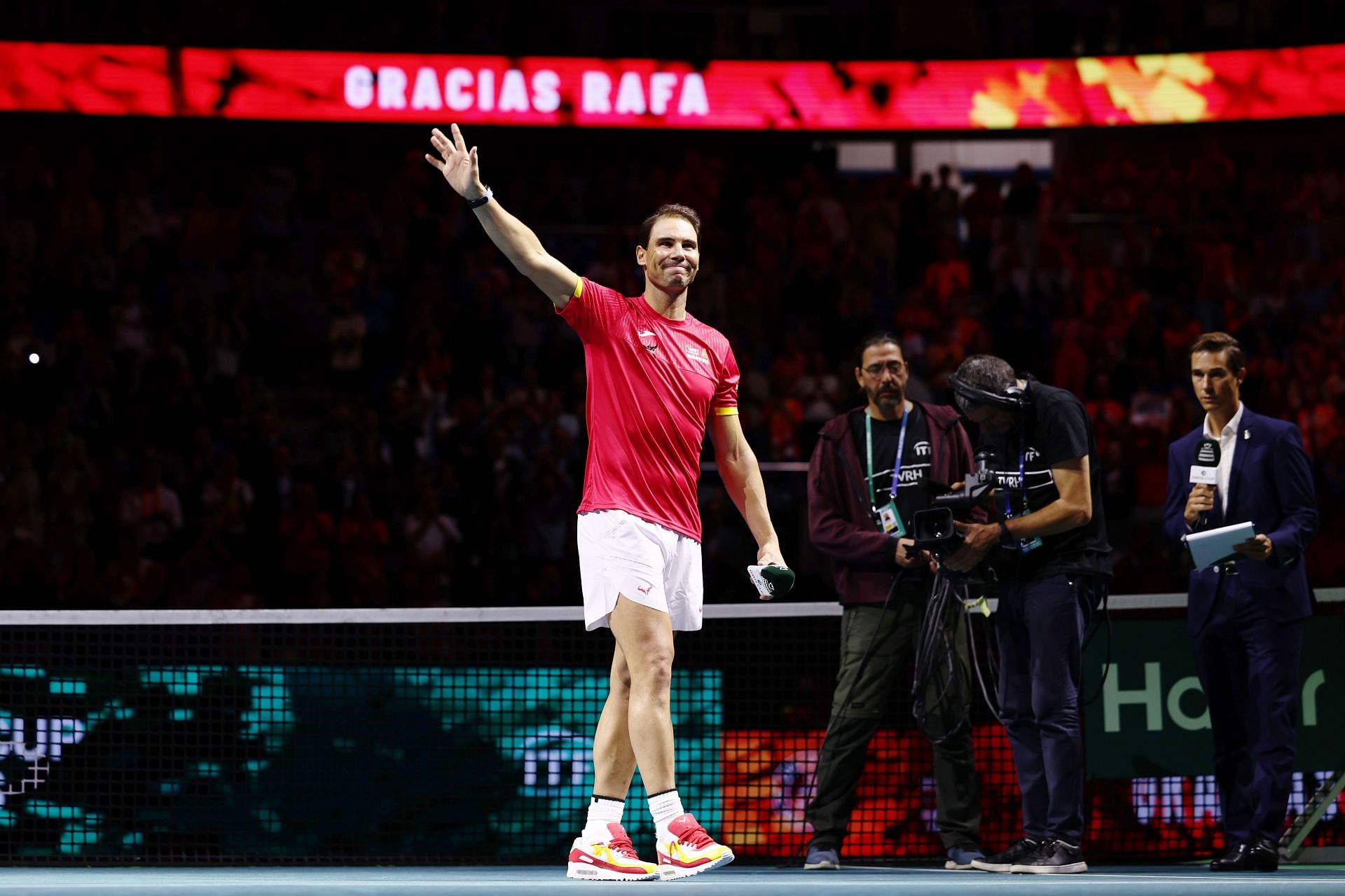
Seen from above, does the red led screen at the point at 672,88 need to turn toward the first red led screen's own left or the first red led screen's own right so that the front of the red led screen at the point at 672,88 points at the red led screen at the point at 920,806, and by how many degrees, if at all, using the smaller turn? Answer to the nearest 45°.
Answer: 0° — it already faces it

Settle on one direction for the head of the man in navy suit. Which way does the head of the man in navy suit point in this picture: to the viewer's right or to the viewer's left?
to the viewer's left

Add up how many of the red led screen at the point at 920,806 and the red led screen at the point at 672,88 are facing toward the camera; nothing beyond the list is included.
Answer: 2

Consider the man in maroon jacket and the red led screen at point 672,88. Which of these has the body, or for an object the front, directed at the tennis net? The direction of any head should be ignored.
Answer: the red led screen

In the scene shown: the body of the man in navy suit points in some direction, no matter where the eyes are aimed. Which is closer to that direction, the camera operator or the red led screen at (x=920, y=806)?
the camera operator

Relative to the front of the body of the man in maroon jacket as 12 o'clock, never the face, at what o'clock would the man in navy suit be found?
The man in navy suit is roughly at 9 o'clock from the man in maroon jacket.
